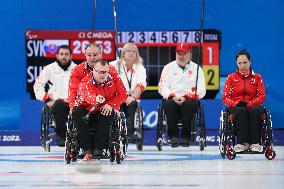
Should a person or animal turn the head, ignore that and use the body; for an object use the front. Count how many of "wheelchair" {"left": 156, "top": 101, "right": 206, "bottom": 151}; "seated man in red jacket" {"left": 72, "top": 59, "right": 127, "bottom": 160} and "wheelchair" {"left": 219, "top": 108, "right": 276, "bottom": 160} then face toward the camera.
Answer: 3

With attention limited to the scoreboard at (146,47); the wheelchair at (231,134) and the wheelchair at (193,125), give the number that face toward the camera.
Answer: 3

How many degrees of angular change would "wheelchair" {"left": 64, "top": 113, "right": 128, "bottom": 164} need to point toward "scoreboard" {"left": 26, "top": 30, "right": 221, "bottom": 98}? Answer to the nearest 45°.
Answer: approximately 180°

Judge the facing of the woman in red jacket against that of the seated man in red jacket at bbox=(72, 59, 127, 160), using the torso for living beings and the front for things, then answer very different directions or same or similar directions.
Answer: same or similar directions

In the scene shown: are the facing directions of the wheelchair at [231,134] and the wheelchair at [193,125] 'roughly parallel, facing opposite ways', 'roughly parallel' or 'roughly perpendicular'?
roughly parallel

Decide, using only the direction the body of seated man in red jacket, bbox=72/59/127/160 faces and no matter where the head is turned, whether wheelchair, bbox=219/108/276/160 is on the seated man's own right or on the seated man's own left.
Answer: on the seated man's own left

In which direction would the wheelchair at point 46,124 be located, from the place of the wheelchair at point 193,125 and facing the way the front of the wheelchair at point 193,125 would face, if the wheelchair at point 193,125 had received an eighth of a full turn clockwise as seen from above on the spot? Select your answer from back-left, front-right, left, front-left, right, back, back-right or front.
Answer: front-right

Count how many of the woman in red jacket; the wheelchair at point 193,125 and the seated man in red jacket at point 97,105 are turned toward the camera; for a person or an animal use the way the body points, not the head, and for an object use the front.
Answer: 3

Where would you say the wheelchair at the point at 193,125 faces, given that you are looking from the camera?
facing the viewer

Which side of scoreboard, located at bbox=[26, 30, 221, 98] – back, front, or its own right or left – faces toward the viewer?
front

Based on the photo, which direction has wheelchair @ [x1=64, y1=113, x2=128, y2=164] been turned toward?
toward the camera

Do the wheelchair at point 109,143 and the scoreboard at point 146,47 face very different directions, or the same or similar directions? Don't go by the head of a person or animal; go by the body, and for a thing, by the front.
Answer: same or similar directions
